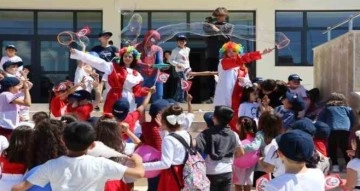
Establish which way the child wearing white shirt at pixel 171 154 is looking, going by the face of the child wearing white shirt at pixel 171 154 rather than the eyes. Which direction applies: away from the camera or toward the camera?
away from the camera

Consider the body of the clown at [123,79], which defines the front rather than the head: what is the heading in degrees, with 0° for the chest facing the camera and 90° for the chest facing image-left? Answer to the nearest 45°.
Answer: approximately 0°

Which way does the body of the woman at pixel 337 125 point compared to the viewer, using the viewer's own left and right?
facing away from the viewer

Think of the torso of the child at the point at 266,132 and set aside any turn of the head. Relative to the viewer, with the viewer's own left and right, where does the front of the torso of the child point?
facing away from the viewer and to the left of the viewer

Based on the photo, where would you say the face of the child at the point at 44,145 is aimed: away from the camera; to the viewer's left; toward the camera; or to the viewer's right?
away from the camera

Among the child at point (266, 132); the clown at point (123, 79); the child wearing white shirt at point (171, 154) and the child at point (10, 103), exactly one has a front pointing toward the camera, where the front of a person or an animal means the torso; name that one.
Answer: the clown

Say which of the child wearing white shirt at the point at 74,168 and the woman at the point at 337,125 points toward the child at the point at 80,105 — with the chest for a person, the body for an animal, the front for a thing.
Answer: the child wearing white shirt

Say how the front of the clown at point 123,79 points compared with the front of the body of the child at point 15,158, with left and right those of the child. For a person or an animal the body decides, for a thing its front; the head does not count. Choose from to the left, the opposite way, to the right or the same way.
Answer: the opposite way

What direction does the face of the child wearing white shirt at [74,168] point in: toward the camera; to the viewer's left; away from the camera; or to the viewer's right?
away from the camera

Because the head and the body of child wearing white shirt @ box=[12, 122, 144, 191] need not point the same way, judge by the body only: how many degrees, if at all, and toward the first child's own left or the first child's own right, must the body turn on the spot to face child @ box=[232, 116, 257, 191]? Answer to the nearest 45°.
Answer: approximately 45° to the first child's own right

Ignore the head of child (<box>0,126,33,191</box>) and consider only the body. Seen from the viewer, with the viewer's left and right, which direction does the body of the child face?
facing away from the viewer
